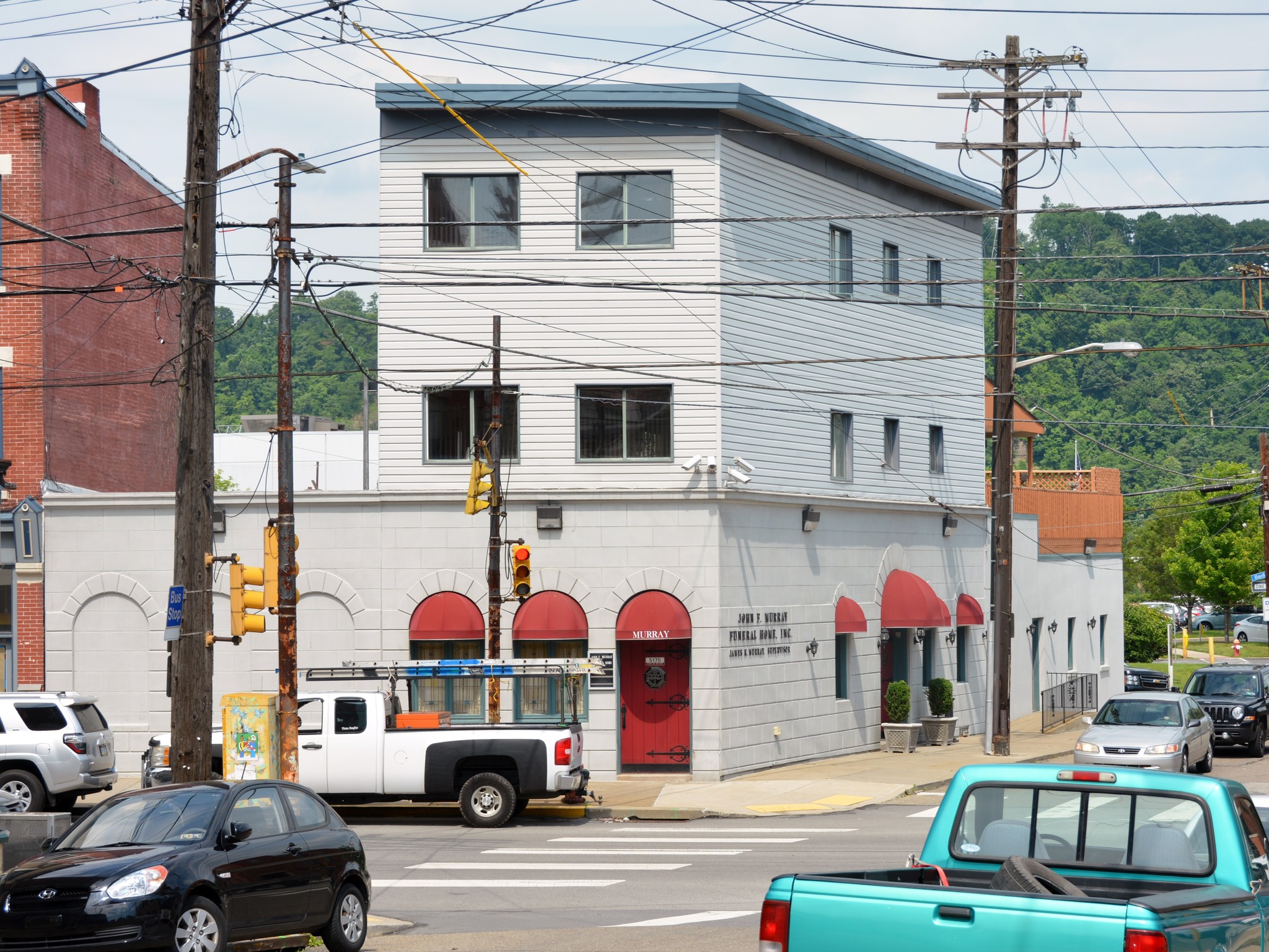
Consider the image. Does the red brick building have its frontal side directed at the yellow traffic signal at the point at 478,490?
no

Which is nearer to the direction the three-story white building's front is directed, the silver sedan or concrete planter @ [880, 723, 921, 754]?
the silver sedan

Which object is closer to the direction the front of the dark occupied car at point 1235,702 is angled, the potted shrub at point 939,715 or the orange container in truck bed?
the orange container in truck bed

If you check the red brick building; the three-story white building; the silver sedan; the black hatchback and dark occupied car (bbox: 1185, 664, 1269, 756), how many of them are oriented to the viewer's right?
0

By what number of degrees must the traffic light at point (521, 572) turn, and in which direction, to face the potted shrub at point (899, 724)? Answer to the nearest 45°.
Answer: approximately 135° to its left

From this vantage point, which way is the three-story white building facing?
toward the camera

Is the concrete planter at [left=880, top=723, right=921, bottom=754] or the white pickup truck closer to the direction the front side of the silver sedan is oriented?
the white pickup truck

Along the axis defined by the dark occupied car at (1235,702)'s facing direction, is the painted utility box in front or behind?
in front

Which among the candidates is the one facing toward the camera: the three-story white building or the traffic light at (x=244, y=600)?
the three-story white building

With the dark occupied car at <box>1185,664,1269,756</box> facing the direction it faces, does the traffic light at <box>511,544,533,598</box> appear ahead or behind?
ahead

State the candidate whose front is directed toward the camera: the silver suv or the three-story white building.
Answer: the three-story white building

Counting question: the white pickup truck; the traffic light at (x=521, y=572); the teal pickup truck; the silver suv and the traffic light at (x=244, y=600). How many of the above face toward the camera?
1

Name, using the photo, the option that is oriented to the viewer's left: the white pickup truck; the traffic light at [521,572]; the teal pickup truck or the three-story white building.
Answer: the white pickup truck

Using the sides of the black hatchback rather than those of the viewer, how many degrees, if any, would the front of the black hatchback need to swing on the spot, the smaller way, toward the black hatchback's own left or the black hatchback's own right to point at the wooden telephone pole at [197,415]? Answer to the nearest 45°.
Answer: approximately 135° to the black hatchback's own right

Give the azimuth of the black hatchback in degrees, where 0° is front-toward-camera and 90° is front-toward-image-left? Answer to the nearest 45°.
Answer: approximately 45°
